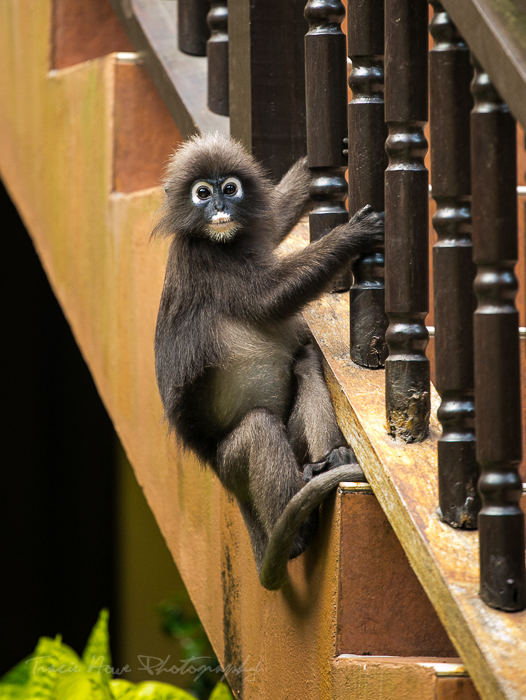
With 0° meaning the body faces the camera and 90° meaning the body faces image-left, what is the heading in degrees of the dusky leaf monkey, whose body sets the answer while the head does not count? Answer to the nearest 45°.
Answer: approximately 315°
